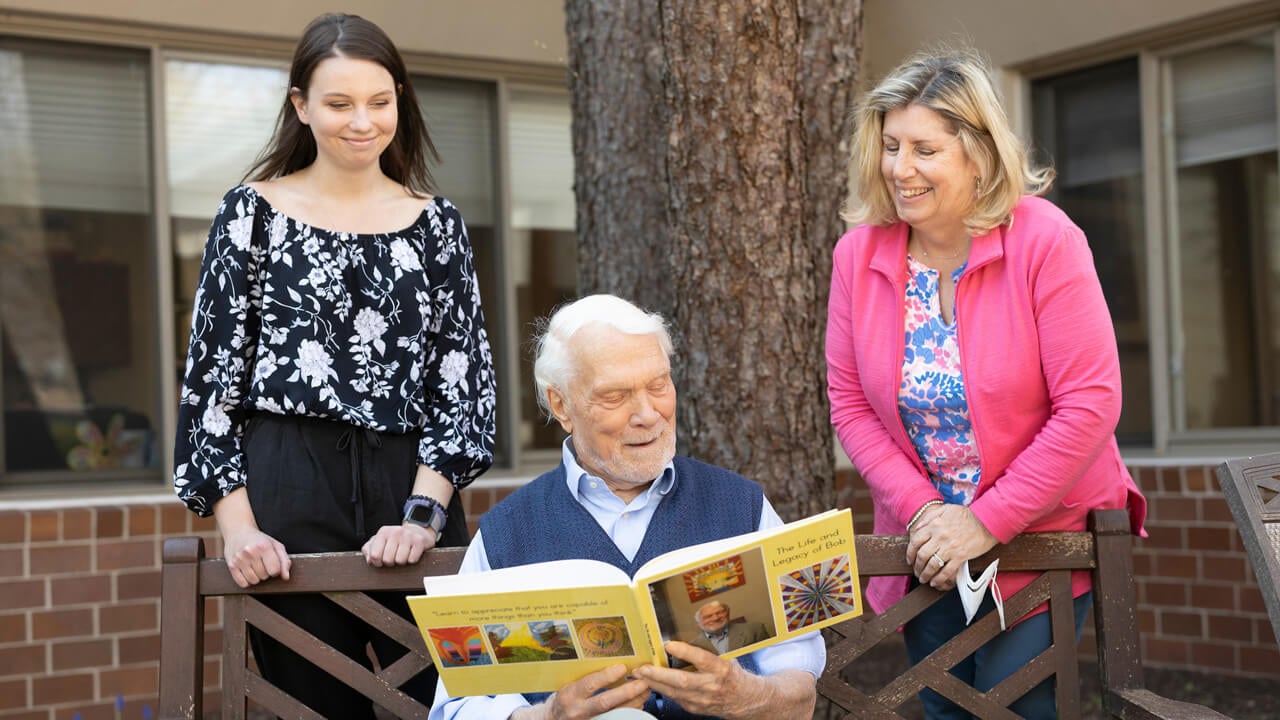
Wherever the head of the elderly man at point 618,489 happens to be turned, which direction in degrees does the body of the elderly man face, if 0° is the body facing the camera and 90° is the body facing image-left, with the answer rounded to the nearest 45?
approximately 0°

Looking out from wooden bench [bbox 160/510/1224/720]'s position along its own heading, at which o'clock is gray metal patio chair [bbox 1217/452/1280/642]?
gray metal patio chair [bbox 1217/452/1280/642] is roughly at 9 o'clock from wooden bench [bbox 160/510/1224/720].

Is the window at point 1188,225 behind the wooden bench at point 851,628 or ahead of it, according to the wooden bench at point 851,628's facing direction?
behind

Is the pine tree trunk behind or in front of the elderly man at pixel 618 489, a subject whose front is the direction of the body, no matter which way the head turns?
behind

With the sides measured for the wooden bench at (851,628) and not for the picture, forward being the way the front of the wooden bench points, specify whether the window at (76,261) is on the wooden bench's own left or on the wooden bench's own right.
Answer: on the wooden bench's own right

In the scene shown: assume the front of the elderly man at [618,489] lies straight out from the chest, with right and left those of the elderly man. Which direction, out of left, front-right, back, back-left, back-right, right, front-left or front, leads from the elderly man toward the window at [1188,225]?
back-left
